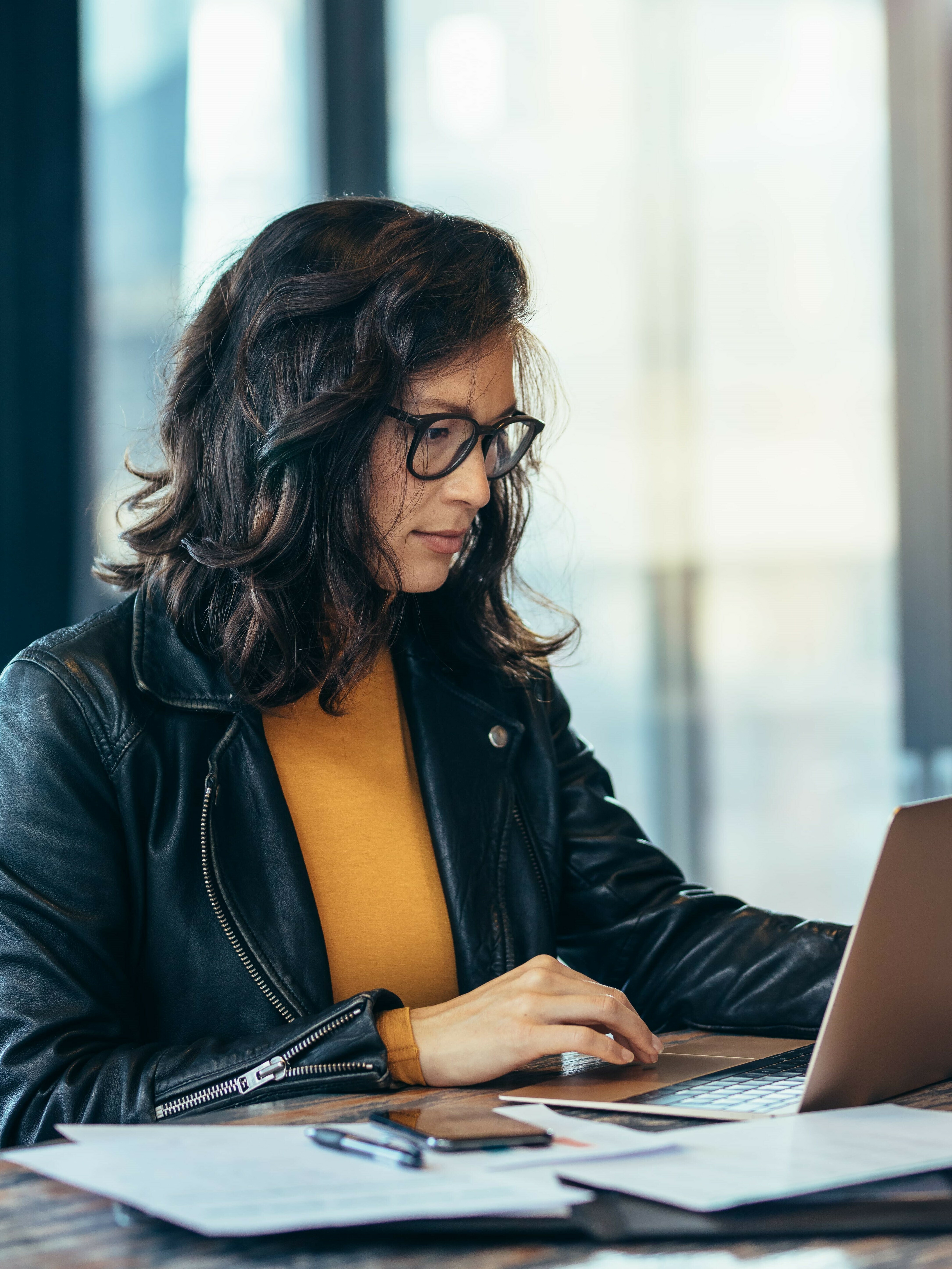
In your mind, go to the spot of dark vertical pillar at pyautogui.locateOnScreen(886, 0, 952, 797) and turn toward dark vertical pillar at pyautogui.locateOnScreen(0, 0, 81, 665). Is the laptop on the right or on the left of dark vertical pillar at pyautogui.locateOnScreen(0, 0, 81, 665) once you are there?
left

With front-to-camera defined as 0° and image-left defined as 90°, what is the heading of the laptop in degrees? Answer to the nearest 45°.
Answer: approximately 135°

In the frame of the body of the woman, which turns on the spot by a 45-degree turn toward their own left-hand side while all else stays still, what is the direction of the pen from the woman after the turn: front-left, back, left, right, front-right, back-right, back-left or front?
right

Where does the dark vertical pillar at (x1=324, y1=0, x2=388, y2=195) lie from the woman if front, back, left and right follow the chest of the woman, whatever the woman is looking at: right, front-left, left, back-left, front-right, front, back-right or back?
back-left

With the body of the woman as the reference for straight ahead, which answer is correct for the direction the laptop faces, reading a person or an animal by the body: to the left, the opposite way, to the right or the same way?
the opposite way

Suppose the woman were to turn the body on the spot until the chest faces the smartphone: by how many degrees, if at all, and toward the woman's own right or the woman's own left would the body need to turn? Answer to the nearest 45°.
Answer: approximately 45° to the woman's own right

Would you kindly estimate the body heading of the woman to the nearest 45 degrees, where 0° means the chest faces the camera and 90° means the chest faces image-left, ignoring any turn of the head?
approximately 315°

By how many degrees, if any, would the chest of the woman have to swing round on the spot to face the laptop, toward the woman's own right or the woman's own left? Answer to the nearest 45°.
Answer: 0° — they already face it

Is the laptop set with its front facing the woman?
yes
